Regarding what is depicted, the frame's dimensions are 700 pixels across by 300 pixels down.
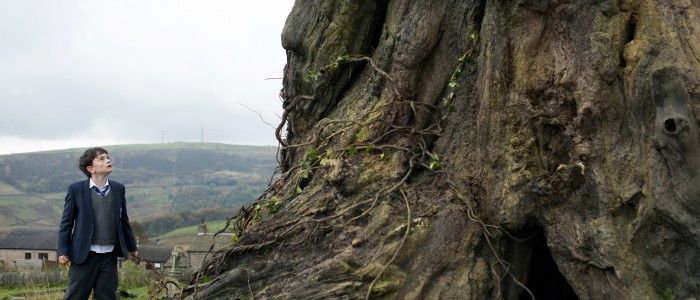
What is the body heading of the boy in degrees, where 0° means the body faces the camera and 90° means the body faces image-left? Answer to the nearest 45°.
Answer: approximately 315°
